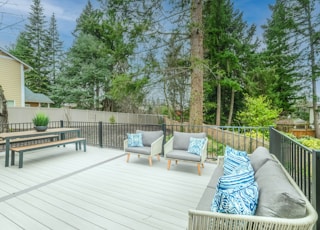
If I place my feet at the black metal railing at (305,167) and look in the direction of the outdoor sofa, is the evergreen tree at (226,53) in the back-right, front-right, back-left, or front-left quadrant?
back-right

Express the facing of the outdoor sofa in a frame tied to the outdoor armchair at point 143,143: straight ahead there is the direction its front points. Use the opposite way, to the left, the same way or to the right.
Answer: to the right

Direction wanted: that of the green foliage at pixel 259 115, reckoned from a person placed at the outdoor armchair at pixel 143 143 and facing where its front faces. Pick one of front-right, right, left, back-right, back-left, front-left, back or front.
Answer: back

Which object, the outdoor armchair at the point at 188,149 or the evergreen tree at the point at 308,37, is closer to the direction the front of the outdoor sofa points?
the outdoor armchair

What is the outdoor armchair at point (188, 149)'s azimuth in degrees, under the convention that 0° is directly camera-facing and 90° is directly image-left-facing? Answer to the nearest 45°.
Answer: approximately 45°

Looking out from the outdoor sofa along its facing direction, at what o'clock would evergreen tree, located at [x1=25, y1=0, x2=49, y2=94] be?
The evergreen tree is roughly at 1 o'clock from the outdoor sofa.

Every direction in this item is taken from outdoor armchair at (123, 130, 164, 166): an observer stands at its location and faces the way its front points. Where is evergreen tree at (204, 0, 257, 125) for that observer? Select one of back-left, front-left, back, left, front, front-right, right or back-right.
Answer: back

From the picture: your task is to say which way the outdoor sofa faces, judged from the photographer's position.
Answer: facing to the left of the viewer

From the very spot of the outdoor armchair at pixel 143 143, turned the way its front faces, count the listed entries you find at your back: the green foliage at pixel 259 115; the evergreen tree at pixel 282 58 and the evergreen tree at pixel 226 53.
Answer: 3

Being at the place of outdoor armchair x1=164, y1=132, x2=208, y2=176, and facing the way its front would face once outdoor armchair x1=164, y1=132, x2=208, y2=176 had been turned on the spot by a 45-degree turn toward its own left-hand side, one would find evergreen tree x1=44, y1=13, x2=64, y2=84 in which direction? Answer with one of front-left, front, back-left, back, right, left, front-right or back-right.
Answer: back-right

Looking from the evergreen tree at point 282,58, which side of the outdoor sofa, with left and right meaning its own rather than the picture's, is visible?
right
